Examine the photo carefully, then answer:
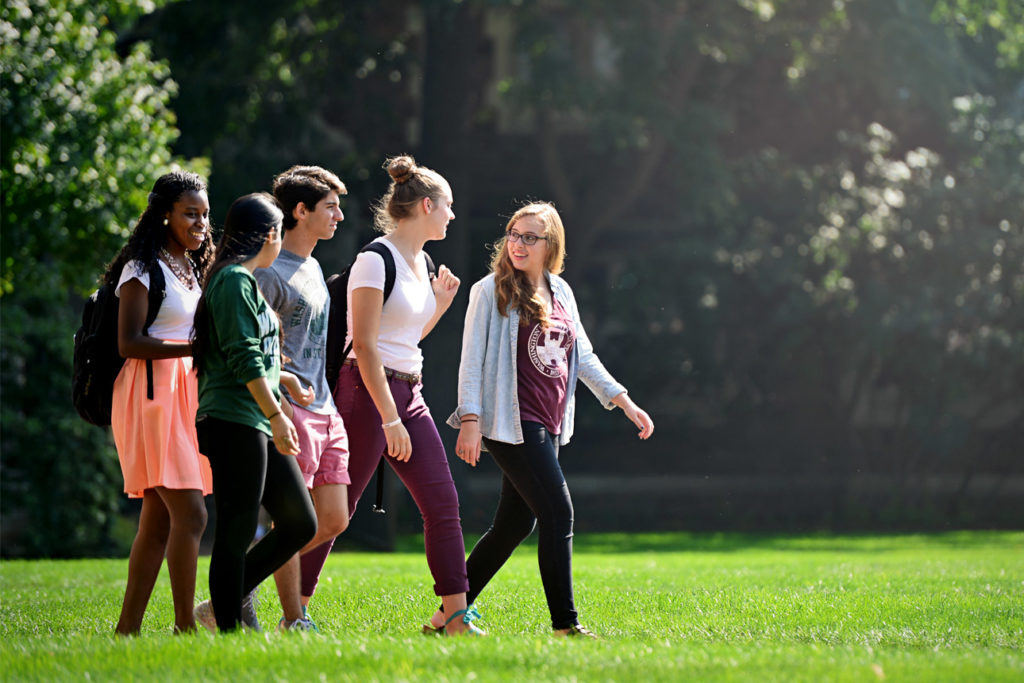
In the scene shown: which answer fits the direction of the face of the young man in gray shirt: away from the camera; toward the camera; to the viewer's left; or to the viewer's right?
to the viewer's right

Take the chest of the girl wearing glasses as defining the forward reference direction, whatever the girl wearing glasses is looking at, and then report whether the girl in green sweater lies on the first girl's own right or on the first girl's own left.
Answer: on the first girl's own right

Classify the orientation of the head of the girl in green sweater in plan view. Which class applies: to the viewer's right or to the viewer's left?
to the viewer's right

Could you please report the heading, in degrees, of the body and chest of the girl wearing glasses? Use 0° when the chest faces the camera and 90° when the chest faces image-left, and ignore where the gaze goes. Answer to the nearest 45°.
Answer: approximately 315°

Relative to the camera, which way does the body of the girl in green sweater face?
to the viewer's right

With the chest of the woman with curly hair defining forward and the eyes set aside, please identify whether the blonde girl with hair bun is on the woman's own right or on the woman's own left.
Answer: on the woman's own left

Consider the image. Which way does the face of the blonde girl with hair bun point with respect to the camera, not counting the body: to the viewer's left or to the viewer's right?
to the viewer's right

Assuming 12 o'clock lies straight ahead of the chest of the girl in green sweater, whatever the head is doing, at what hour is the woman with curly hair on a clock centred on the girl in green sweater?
The woman with curly hair is roughly at 8 o'clock from the girl in green sweater.
